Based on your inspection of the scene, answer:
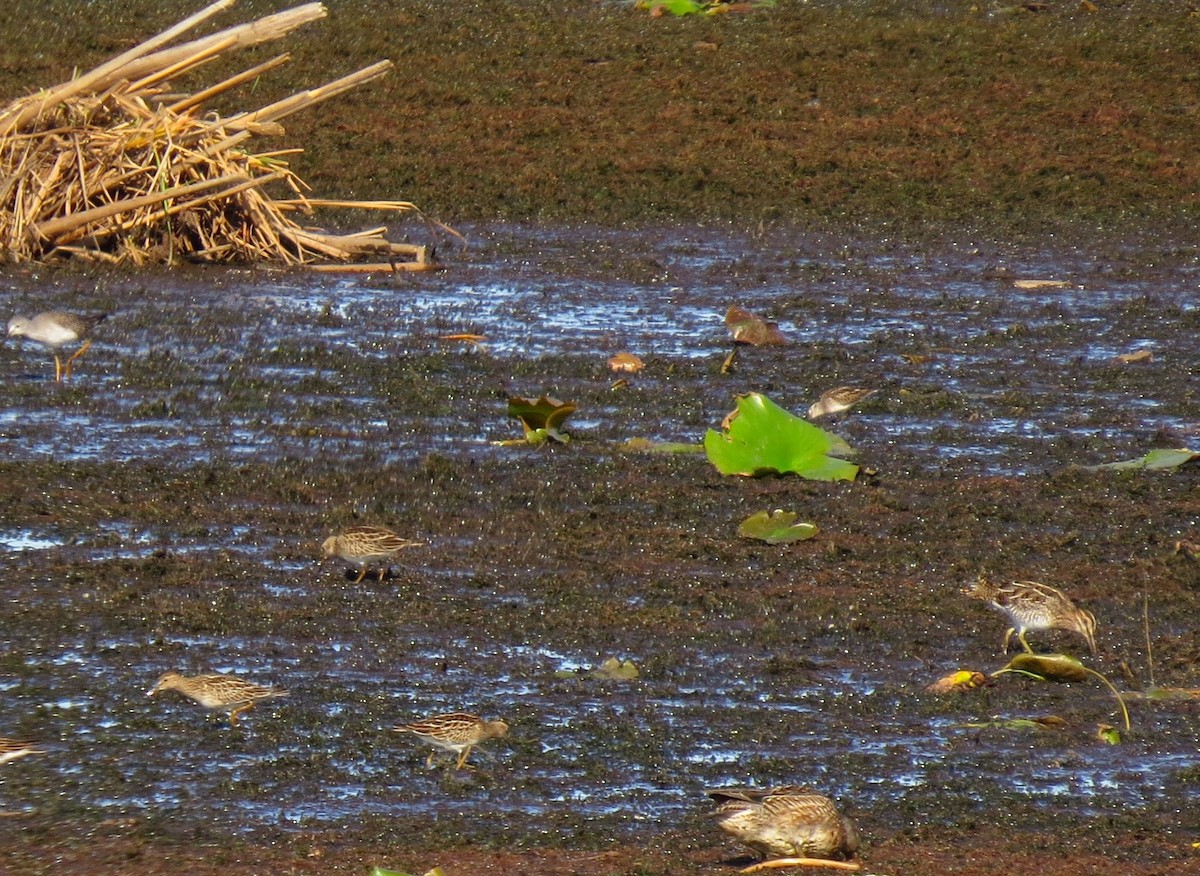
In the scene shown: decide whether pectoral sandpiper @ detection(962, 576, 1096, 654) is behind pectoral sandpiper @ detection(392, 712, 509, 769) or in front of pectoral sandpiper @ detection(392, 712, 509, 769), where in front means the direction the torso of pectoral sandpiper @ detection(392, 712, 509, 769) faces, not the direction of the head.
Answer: in front

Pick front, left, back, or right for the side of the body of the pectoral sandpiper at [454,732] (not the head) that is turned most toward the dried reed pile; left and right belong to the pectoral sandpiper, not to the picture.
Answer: left

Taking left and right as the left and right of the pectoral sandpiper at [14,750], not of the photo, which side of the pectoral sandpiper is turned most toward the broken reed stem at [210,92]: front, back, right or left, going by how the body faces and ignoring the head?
right

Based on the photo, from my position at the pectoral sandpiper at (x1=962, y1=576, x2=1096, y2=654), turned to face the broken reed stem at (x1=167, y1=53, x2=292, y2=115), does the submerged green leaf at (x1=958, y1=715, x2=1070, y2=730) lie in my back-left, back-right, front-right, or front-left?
back-left

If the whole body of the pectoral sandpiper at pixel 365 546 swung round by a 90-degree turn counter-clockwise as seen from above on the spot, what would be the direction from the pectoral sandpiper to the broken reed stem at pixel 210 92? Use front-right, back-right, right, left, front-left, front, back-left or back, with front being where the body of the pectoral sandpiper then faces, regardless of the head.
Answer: back

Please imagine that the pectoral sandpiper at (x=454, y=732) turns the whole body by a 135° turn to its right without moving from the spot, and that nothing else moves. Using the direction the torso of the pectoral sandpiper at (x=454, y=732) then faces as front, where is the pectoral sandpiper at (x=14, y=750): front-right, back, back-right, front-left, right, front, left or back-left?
front-right

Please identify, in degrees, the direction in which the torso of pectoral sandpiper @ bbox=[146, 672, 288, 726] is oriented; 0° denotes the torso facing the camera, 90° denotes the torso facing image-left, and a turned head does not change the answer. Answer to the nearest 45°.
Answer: approximately 90°

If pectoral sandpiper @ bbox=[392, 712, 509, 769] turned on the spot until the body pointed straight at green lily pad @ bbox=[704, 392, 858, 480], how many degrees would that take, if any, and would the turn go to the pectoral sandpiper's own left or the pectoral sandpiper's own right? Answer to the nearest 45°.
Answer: approximately 45° to the pectoral sandpiper's own left

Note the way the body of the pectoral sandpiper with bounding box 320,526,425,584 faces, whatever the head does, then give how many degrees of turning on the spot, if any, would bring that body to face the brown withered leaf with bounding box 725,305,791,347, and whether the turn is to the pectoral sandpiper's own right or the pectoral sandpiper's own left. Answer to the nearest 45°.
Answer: approximately 135° to the pectoral sandpiper's own right

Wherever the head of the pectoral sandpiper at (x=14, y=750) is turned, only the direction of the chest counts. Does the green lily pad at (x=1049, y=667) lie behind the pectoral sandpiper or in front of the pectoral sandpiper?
behind

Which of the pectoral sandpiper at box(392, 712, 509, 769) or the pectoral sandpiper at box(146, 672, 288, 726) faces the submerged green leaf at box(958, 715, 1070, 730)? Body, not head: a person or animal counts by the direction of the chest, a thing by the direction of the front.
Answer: the pectoral sandpiper at box(392, 712, 509, 769)

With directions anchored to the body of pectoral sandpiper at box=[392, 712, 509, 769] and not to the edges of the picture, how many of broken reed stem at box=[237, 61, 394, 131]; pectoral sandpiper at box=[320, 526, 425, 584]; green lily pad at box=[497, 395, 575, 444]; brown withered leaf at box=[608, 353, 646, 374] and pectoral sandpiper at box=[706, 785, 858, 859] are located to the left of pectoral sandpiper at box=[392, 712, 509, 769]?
4

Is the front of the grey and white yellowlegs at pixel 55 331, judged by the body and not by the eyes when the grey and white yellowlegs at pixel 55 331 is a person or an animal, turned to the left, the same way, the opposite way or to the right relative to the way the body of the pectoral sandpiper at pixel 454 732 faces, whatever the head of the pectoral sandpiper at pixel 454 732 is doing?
the opposite way

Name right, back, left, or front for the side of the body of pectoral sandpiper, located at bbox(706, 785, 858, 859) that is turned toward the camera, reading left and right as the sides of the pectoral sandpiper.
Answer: right

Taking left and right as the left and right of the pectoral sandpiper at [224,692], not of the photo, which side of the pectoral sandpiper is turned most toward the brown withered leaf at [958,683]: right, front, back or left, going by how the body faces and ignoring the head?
back

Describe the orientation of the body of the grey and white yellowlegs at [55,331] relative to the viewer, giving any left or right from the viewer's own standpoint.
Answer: facing to the left of the viewer
